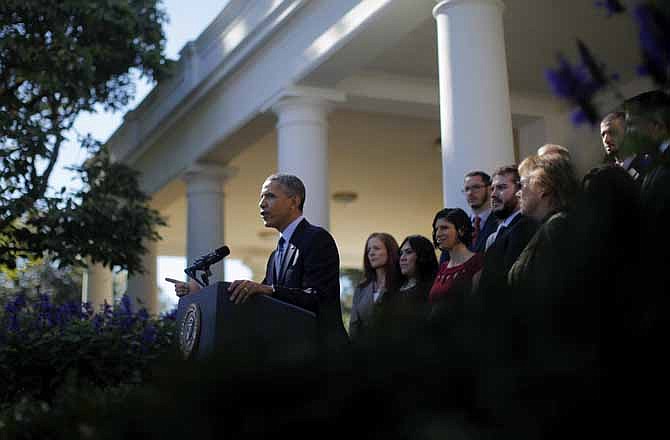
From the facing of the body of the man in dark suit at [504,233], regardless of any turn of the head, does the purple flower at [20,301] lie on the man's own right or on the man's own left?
on the man's own right

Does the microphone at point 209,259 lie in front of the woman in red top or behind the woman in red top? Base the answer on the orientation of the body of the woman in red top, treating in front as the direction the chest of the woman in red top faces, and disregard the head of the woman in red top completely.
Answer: in front

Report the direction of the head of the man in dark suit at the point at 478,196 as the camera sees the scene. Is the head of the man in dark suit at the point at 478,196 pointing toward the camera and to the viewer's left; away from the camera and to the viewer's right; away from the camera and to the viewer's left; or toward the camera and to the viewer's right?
toward the camera and to the viewer's left

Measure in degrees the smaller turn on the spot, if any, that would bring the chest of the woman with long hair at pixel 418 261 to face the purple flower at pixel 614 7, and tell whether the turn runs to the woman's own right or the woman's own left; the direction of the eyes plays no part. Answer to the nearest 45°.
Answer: approximately 45° to the woman's own left

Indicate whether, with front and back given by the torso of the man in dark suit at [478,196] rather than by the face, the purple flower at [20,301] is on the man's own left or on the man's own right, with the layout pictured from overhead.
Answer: on the man's own right

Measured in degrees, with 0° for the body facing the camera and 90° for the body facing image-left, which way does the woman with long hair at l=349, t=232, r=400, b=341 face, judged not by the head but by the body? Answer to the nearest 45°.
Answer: approximately 45°

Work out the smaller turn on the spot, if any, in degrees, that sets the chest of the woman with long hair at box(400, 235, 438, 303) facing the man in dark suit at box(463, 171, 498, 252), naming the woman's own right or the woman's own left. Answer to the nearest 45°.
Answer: approximately 135° to the woman's own left

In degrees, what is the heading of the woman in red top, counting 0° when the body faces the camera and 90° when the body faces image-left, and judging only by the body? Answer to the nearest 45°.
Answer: approximately 45°

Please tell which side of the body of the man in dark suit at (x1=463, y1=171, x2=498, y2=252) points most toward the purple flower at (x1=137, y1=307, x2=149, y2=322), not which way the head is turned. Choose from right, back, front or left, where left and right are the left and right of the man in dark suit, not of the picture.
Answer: front

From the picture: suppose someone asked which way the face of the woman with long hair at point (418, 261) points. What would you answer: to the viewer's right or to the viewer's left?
to the viewer's left
